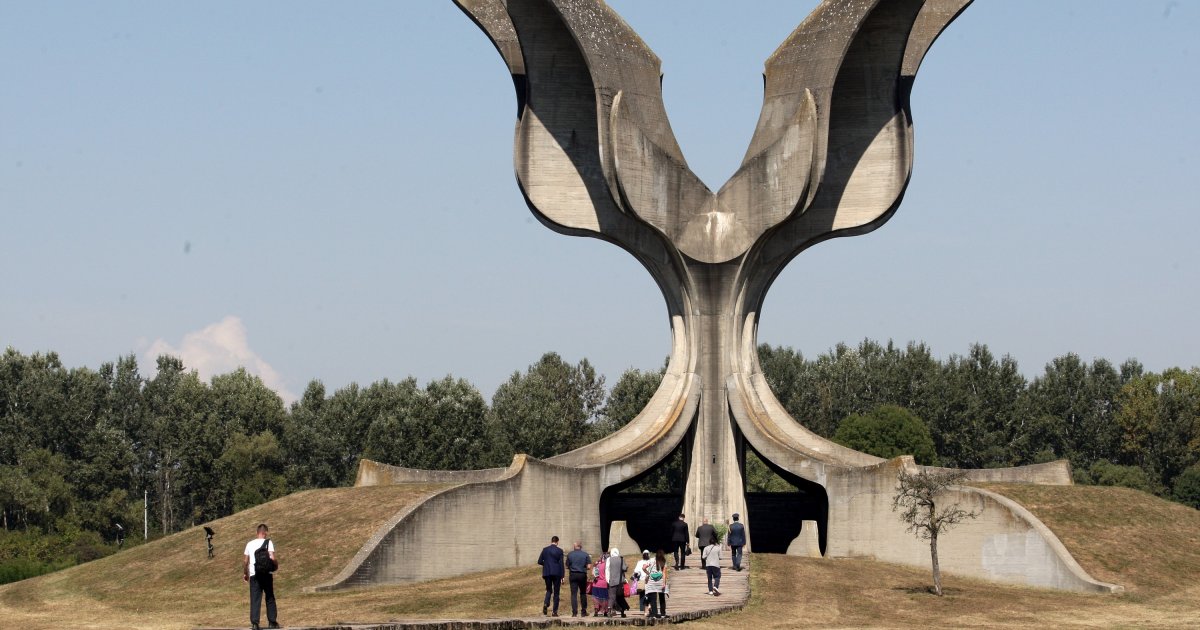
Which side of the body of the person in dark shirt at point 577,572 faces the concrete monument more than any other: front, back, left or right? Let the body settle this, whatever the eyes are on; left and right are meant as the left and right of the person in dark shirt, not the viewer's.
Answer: front

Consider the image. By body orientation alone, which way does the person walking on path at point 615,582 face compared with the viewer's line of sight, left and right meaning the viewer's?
facing away from the viewer

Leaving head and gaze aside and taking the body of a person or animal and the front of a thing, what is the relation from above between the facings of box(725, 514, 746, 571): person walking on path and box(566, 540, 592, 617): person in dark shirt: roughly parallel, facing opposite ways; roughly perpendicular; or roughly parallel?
roughly parallel

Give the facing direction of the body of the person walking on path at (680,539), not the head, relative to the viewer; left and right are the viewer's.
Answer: facing away from the viewer

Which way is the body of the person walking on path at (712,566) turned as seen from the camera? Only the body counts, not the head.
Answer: away from the camera

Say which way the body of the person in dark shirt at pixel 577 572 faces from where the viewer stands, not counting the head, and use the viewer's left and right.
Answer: facing away from the viewer

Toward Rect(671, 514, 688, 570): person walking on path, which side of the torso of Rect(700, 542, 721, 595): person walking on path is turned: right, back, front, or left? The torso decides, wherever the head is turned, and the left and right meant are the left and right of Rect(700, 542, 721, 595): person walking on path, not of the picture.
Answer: front

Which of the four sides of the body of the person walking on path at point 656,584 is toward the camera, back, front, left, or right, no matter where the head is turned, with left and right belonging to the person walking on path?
back

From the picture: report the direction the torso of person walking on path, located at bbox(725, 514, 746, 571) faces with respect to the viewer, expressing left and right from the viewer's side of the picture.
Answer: facing away from the viewer

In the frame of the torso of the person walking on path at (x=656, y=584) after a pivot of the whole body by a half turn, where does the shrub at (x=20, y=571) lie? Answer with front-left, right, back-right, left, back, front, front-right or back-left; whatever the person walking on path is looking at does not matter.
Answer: back-right

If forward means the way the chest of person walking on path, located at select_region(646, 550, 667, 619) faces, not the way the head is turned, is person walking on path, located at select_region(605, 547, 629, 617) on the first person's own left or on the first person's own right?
on the first person's own left

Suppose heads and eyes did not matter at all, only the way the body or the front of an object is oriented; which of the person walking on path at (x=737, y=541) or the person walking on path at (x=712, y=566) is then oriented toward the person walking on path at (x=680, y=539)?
the person walking on path at (x=712, y=566)

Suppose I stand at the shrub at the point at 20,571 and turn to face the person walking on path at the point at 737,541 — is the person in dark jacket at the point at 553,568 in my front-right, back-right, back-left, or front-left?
front-right

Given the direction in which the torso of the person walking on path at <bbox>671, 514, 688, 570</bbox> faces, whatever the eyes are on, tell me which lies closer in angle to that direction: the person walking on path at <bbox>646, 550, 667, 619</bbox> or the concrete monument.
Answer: the concrete monument

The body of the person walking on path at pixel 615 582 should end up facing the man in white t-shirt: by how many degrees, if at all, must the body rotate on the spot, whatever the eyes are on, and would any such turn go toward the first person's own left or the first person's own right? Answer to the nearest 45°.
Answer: approximately 135° to the first person's own left
